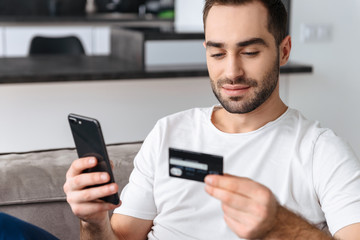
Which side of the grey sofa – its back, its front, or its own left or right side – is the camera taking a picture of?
front

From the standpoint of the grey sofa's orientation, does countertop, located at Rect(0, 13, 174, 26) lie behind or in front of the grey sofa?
behind

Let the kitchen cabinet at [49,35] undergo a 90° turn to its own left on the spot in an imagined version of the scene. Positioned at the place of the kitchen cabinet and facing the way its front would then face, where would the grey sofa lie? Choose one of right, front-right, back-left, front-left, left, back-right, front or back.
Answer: right

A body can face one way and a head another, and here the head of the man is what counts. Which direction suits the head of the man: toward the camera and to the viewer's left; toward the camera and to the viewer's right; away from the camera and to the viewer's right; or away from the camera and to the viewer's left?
toward the camera and to the viewer's left

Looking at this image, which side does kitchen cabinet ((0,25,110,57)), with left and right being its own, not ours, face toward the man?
front

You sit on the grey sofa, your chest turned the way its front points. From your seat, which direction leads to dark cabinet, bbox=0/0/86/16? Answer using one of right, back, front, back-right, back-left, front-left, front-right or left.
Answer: back

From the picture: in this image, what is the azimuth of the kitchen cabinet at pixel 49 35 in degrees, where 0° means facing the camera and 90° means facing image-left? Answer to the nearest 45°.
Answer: approximately 0°
